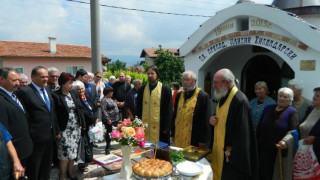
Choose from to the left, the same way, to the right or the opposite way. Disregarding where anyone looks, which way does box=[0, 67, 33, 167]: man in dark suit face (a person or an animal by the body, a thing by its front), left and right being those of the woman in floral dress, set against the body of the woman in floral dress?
the same way

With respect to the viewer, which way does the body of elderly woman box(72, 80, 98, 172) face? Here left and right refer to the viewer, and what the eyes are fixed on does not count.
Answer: facing the viewer and to the right of the viewer

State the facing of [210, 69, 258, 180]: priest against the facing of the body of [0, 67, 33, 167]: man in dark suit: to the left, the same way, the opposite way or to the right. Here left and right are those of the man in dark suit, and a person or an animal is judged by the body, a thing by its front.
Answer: the opposite way

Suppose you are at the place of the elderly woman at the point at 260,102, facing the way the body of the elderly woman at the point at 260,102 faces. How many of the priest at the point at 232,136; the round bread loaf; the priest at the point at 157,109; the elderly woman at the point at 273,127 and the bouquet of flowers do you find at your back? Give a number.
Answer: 0

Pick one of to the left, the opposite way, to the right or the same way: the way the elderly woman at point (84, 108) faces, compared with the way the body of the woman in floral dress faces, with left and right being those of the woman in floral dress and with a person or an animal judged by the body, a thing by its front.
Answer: the same way

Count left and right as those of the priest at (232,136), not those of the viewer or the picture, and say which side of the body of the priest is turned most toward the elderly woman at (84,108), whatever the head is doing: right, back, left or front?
front

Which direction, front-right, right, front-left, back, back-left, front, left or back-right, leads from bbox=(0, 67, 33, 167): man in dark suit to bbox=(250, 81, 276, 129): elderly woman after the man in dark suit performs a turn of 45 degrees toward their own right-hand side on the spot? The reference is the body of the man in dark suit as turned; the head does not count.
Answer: left

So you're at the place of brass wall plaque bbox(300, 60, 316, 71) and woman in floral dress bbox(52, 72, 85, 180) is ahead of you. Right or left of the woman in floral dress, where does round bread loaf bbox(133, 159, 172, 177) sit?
left

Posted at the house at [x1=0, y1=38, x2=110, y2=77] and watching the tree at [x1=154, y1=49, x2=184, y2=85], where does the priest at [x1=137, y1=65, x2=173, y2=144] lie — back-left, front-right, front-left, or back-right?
front-right

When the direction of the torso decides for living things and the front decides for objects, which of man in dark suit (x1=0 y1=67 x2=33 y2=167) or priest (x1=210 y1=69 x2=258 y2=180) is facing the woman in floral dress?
the priest

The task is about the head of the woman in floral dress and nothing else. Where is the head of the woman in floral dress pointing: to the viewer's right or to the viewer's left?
to the viewer's right

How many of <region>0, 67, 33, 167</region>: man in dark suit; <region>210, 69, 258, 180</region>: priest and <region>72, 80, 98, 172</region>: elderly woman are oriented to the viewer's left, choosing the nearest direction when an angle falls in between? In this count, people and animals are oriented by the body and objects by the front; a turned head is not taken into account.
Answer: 1

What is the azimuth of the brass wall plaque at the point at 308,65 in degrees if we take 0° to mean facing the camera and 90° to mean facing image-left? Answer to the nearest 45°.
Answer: approximately 0°

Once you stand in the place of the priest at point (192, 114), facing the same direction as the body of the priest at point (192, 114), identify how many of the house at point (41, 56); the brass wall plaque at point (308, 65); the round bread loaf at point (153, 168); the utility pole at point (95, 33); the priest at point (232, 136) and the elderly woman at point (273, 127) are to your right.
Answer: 2

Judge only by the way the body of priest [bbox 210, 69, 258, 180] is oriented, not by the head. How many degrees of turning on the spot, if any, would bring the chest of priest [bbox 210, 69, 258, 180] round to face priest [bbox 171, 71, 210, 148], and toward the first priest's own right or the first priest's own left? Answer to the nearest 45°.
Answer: approximately 45° to the first priest's own right

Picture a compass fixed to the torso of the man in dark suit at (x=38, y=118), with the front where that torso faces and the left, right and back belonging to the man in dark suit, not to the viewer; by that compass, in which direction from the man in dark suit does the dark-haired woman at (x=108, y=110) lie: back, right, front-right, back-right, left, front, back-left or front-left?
left

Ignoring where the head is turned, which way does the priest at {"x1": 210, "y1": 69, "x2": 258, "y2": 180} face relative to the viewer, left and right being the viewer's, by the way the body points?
facing to the left of the viewer

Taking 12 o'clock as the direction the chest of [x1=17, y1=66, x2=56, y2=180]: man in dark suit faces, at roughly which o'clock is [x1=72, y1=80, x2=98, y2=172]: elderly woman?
The elderly woman is roughly at 9 o'clock from the man in dark suit.

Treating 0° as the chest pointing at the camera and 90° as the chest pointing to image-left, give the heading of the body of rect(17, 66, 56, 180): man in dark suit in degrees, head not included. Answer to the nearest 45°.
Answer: approximately 315°

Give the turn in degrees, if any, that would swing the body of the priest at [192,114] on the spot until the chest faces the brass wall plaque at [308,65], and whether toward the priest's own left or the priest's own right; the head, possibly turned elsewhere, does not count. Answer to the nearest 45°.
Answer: approximately 135° to the priest's own left

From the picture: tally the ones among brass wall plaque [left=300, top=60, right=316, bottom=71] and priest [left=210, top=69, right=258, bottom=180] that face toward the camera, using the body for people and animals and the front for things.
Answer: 1

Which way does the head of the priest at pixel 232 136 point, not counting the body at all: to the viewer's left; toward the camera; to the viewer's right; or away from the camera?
to the viewer's left

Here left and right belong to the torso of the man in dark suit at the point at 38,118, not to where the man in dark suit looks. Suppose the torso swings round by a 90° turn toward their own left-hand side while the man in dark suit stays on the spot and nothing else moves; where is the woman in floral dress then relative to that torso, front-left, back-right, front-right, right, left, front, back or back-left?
front
